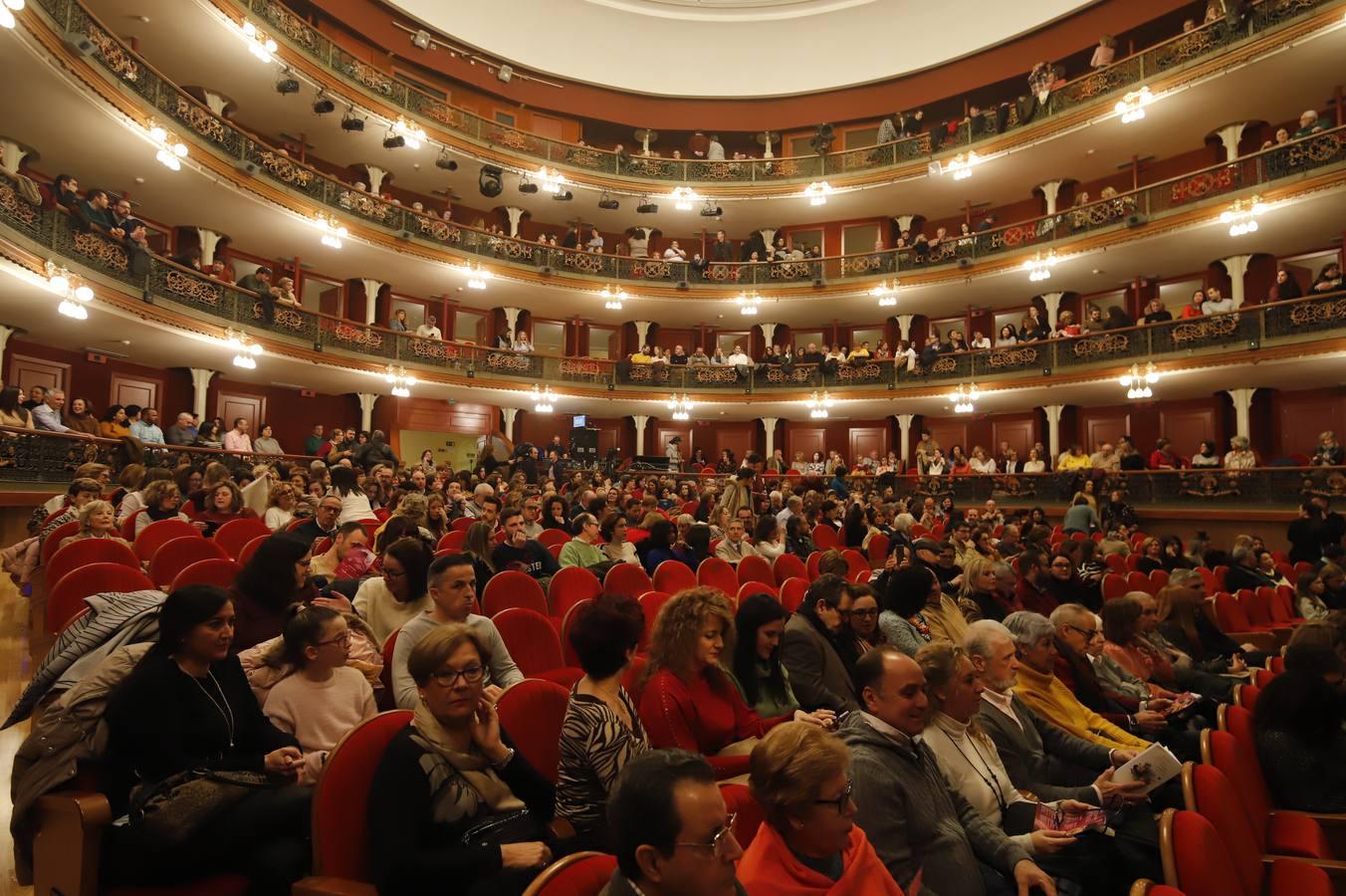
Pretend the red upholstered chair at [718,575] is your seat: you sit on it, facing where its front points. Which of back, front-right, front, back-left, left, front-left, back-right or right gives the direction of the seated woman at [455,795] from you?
front-right

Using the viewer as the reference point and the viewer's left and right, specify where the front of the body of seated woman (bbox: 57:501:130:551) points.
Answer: facing the viewer and to the right of the viewer

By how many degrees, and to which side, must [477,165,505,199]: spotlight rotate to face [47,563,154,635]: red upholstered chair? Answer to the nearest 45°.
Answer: approximately 45° to its right

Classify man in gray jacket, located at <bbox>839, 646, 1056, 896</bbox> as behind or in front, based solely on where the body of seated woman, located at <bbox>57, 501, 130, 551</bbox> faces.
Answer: in front

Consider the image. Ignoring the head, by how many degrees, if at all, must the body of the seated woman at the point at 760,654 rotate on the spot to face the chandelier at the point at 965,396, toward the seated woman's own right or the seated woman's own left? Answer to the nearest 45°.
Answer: approximately 135° to the seated woman's own left

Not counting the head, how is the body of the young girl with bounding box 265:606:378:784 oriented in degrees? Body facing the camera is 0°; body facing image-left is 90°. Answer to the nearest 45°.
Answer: approximately 315°

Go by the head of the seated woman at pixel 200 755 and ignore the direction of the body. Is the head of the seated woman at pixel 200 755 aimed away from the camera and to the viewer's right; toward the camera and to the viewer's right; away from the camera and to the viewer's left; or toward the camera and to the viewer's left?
toward the camera and to the viewer's right

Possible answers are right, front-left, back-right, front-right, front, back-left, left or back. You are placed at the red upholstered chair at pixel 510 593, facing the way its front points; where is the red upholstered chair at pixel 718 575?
left

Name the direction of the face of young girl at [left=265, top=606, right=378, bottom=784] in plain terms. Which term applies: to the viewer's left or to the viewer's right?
to the viewer's right

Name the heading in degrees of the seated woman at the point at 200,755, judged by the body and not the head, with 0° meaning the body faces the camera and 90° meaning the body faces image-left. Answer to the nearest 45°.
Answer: approximately 315°
